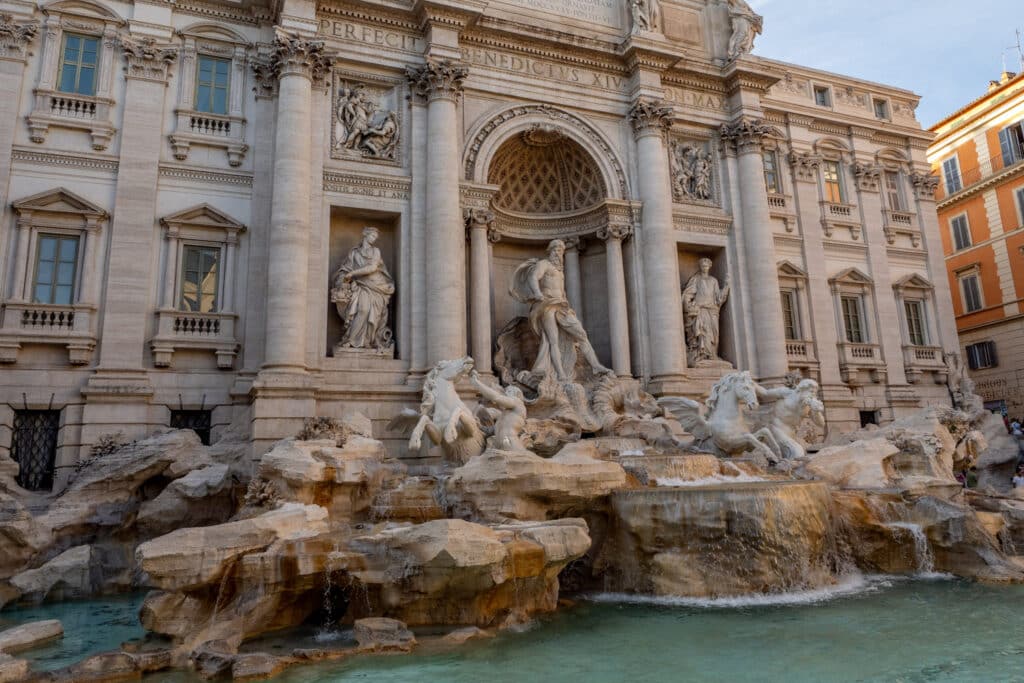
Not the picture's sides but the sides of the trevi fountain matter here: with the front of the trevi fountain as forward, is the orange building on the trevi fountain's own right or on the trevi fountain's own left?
on the trevi fountain's own left

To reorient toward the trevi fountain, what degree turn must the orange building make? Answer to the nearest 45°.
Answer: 0° — it already faces it

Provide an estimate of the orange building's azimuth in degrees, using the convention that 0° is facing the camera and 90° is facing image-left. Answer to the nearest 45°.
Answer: approximately 45°
